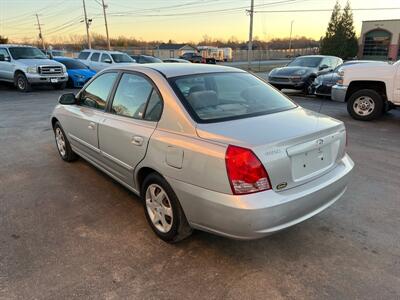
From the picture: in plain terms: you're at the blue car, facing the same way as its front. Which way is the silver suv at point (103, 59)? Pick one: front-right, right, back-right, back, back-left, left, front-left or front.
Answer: left

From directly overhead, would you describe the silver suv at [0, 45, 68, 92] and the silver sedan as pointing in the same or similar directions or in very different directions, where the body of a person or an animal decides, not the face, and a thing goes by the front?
very different directions

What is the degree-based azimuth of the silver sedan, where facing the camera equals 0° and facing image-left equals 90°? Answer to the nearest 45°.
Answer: approximately 135°

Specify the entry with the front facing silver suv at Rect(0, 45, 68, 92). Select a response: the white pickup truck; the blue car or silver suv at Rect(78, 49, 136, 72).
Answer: the white pickup truck

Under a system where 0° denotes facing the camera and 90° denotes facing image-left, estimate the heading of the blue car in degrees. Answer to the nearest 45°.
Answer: approximately 315°

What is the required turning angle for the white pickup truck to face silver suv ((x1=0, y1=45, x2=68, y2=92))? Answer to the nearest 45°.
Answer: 0° — it already faces it

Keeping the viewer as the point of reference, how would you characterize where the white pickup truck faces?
facing to the left of the viewer
